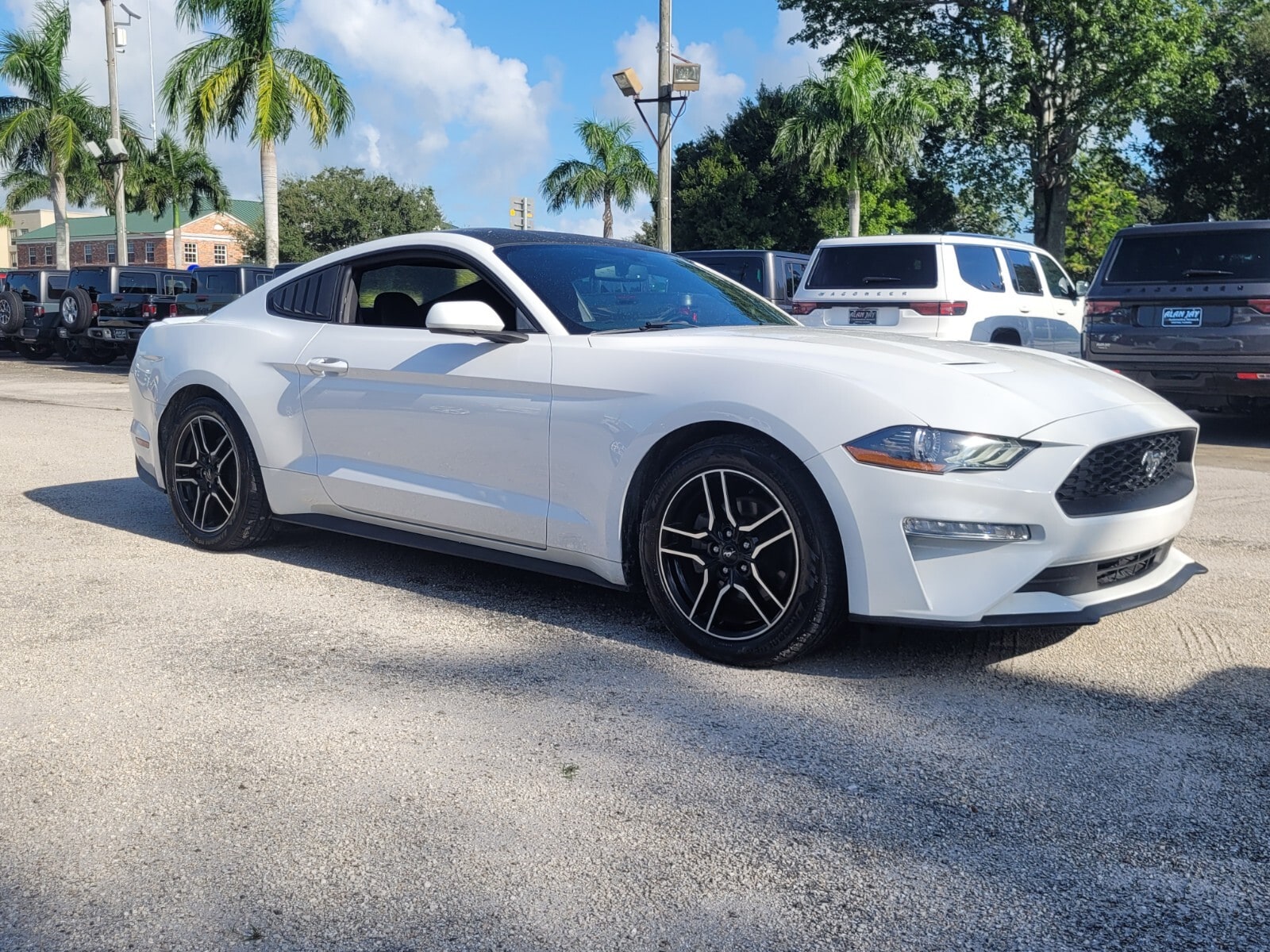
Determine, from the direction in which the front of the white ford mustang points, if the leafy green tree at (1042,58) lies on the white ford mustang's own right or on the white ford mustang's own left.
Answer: on the white ford mustang's own left

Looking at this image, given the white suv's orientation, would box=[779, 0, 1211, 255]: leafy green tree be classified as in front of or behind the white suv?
in front

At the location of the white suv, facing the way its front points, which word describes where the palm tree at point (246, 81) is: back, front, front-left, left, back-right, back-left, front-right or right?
left

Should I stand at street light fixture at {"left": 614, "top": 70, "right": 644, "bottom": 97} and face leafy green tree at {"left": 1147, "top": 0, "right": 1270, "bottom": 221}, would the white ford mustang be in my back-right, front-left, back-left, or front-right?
back-right

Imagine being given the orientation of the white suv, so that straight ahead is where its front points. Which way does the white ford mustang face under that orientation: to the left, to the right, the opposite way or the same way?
to the right

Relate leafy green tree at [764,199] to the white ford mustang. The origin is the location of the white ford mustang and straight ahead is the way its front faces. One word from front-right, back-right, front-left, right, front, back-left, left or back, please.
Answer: back-left

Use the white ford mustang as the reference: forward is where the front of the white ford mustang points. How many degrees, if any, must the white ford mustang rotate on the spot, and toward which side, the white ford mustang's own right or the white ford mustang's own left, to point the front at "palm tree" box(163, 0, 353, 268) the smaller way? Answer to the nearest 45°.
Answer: approximately 135° to the white ford mustang's own left

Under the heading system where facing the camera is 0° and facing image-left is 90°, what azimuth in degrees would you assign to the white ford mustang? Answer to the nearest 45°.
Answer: approximately 315°

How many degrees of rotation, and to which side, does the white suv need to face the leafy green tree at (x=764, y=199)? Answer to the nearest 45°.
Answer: approximately 45° to its left

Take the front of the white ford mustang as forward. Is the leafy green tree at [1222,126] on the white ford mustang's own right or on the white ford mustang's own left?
on the white ford mustang's own left

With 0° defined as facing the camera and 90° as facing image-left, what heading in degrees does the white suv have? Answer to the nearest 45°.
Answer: approximately 225°
